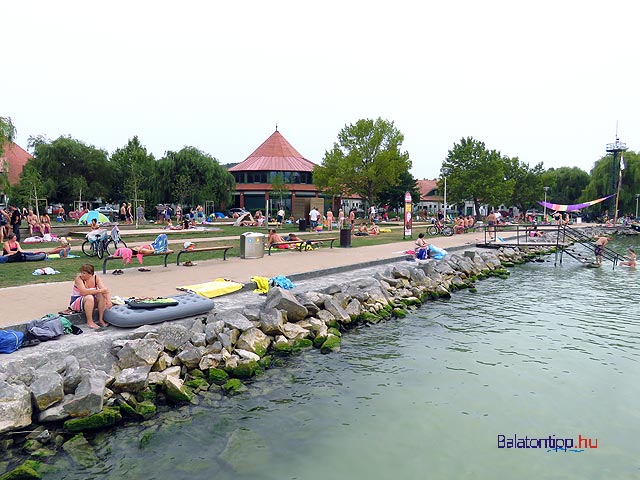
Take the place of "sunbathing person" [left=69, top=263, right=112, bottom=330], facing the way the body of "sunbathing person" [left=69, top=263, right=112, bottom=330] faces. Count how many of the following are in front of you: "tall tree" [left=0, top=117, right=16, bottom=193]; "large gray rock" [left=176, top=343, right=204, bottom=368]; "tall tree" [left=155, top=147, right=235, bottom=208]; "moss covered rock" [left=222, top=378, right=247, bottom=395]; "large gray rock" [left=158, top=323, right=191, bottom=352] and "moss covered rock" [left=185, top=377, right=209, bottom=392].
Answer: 4

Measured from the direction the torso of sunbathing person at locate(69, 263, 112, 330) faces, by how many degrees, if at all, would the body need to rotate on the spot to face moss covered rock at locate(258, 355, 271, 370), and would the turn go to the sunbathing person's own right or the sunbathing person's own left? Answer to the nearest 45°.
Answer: approximately 45° to the sunbathing person's own left

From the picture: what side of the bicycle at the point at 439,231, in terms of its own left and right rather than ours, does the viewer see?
left

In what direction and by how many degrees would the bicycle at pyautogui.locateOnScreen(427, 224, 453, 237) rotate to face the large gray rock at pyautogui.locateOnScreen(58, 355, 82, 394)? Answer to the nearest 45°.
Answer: approximately 90° to its left

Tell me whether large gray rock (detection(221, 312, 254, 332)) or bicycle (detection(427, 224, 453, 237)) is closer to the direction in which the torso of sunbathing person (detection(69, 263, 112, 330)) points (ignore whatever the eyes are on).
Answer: the large gray rock

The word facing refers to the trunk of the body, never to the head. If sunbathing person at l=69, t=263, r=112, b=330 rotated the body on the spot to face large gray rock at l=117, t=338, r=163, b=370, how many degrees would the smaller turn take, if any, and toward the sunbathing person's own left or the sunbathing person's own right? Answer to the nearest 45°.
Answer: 0° — they already face it

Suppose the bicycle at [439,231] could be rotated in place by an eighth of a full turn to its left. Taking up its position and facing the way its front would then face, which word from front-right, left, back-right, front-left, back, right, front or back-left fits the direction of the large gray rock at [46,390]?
front-left

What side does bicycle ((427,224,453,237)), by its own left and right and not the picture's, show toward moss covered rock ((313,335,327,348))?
left

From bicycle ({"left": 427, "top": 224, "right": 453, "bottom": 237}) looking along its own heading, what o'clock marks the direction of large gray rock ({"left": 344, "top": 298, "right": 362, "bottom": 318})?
The large gray rock is roughly at 9 o'clock from the bicycle.

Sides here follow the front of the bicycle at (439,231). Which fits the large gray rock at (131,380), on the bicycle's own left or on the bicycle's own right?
on the bicycle's own left

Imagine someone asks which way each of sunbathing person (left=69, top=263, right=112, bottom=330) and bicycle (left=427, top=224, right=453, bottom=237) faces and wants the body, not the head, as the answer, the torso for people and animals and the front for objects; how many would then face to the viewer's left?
1

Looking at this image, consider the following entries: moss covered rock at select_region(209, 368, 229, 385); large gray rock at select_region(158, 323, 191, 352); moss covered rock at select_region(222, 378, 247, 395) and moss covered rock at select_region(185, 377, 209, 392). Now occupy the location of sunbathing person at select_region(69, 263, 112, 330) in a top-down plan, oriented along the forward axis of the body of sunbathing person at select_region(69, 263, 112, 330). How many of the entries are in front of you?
4

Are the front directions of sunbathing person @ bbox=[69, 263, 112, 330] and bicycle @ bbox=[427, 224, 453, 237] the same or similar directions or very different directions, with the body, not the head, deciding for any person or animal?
very different directions

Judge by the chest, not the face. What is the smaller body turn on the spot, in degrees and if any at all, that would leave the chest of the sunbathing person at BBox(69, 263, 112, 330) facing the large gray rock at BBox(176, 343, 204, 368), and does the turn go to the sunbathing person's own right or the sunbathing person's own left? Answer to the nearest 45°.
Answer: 0° — they already face it
